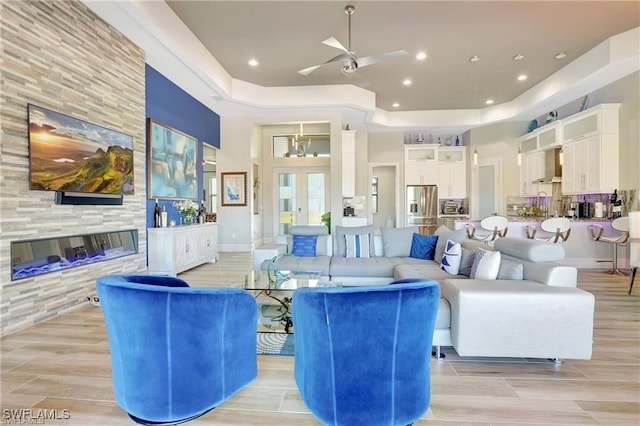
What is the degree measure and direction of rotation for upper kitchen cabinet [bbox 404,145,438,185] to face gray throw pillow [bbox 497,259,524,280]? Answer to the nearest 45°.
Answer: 0° — it already faces it

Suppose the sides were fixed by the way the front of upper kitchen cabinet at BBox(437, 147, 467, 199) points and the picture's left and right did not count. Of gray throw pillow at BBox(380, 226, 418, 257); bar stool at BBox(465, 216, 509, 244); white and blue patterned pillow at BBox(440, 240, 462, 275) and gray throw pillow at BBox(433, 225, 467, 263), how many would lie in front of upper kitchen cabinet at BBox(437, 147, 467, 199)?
4

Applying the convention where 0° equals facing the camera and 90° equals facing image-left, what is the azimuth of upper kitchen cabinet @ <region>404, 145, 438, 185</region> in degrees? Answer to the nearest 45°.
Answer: approximately 0°

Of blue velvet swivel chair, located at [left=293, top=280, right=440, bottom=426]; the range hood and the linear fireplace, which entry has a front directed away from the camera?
the blue velvet swivel chair

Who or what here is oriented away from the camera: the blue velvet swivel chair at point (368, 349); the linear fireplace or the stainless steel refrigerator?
the blue velvet swivel chair

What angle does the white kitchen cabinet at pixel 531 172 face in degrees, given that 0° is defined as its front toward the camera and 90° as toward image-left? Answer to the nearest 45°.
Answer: approximately 45°

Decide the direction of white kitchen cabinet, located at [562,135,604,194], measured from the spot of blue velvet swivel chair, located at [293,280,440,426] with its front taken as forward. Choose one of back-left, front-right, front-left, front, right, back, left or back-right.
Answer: front-right

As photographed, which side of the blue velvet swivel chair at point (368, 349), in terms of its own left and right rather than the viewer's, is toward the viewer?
back

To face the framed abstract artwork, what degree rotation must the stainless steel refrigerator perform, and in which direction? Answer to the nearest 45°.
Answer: approximately 45° to its right

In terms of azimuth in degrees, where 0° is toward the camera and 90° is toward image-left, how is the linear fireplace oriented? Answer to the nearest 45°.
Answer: approximately 315°
